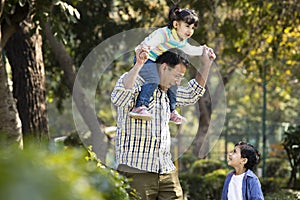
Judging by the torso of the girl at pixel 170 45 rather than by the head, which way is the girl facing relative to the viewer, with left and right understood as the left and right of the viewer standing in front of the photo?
facing the viewer and to the right of the viewer

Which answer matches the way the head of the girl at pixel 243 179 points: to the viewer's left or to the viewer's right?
to the viewer's left

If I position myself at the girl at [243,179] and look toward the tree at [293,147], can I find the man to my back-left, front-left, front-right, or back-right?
back-left

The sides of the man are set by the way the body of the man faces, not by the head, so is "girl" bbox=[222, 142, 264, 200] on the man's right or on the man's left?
on the man's left

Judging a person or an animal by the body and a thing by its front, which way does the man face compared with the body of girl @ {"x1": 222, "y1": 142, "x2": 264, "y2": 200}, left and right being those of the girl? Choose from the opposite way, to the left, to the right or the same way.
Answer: to the left

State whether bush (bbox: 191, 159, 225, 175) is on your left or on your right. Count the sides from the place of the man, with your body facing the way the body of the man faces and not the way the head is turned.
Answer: on your left

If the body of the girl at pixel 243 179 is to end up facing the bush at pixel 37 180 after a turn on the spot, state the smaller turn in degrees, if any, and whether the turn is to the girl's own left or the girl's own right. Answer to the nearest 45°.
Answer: approximately 45° to the girl's own left

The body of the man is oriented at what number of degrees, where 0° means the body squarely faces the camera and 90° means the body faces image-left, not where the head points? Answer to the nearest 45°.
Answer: approximately 315°

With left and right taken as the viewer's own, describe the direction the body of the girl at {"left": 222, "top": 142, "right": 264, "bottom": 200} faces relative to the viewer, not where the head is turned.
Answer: facing the viewer and to the left of the viewer

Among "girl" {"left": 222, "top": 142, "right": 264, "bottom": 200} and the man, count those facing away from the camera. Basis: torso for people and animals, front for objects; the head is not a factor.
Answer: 0

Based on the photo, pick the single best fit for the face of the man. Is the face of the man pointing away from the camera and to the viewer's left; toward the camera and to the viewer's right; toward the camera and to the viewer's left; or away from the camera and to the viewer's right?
toward the camera and to the viewer's right

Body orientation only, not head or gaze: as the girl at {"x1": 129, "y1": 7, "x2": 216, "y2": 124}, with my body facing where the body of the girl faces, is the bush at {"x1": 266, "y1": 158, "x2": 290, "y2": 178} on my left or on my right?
on my left
